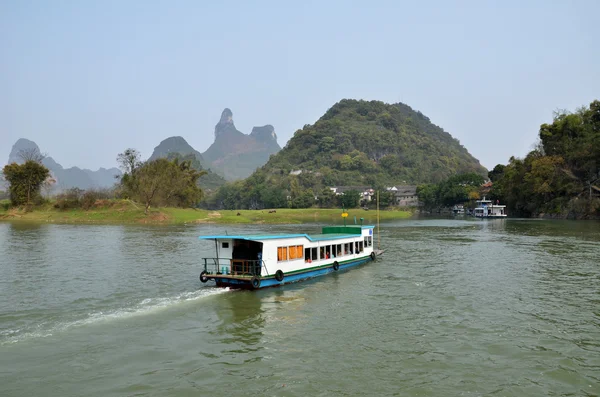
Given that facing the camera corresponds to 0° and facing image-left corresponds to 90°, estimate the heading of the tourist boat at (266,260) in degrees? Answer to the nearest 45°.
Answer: approximately 225°
